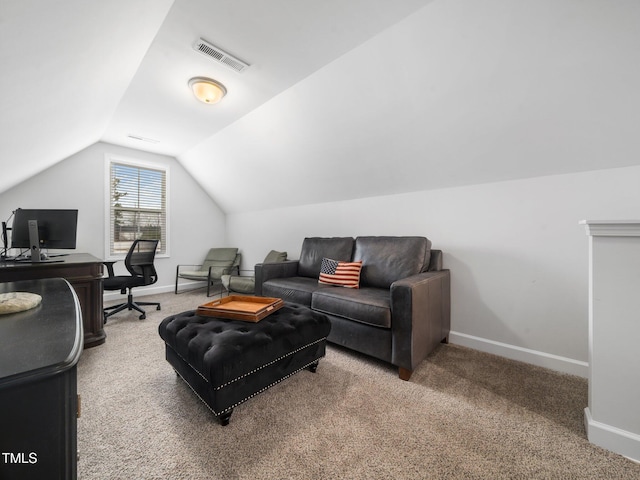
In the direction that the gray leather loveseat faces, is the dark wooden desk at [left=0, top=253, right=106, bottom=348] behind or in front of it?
in front

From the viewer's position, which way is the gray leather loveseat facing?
facing the viewer and to the left of the viewer

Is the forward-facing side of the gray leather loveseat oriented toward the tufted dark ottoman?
yes

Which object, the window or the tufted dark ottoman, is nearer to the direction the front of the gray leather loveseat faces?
the tufted dark ottoman

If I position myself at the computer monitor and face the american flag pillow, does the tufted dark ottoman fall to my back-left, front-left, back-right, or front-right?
front-right

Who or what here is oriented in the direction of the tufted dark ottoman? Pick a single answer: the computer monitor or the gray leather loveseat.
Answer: the gray leather loveseat
